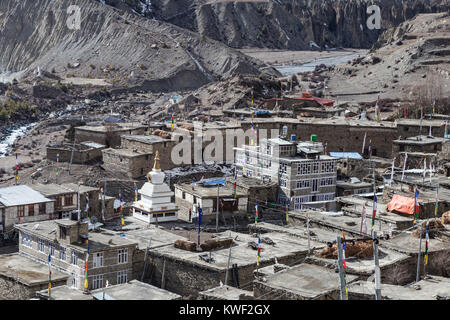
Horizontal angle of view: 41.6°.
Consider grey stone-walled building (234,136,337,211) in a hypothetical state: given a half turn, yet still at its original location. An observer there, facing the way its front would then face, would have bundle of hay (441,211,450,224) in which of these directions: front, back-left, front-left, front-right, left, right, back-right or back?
back-right

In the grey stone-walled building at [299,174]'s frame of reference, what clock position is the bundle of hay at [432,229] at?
The bundle of hay is roughly at 11 o'clock from the grey stone-walled building.

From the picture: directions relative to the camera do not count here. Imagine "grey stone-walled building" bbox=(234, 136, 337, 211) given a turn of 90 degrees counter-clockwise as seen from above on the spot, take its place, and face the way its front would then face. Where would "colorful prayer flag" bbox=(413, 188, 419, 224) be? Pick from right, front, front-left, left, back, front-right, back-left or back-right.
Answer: front-right

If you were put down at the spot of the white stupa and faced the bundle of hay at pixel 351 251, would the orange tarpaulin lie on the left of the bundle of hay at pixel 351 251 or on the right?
left

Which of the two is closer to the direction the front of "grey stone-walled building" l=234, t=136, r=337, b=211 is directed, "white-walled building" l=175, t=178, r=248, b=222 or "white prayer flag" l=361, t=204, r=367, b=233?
the white prayer flag

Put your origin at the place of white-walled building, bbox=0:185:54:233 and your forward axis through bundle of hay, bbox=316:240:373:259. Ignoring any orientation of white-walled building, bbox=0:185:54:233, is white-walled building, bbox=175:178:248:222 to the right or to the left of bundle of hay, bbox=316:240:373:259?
left

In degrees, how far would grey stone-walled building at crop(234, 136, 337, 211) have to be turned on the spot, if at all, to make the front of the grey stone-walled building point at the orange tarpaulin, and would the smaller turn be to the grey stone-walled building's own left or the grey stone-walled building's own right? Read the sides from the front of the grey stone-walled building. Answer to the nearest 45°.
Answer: approximately 45° to the grey stone-walled building's own left

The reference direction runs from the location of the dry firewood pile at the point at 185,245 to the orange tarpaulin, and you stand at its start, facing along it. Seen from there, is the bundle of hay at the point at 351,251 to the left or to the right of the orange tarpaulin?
right

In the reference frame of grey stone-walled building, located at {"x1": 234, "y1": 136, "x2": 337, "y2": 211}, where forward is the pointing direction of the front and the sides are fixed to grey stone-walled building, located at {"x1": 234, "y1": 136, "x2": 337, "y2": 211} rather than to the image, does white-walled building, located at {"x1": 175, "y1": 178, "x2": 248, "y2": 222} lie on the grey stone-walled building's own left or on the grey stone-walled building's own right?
on the grey stone-walled building's own right

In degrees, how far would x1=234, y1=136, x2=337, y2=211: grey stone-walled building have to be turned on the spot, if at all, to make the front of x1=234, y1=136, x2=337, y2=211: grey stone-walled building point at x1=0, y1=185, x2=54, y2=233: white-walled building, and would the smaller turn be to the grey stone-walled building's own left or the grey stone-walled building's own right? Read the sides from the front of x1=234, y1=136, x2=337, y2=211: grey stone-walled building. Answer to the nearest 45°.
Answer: approximately 45° to the grey stone-walled building's own right

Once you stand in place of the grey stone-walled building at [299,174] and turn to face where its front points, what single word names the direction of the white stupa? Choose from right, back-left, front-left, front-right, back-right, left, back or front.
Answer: front-right

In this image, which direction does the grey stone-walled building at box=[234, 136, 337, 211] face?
toward the camera

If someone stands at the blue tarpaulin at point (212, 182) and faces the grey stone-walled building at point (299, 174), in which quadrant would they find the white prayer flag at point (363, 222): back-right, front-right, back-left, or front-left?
front-right

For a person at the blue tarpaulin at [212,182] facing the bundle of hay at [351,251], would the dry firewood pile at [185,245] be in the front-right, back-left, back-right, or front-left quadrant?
front-right

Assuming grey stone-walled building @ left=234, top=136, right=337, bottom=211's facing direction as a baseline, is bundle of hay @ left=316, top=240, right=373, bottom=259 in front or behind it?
in front
